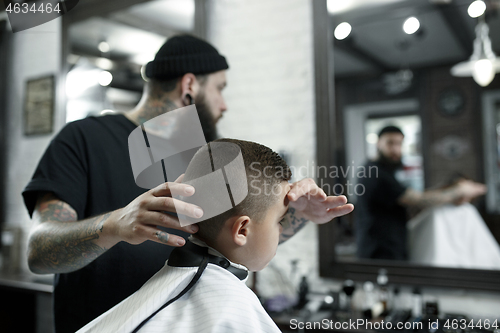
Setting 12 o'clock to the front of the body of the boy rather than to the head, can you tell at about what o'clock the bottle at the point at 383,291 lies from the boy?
The bottle is roughly at 12 o'clock from the boy.

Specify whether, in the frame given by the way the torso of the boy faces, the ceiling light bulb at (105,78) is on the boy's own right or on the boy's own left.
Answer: on the boy's own left

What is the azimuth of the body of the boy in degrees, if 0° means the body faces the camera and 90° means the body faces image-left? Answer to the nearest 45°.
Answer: approximately 225°

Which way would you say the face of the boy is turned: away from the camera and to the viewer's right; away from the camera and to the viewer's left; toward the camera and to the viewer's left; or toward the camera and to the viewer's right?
away from the camera and to the viewer's right

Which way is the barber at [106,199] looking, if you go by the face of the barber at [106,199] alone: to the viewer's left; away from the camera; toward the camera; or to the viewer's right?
to the viewer's right

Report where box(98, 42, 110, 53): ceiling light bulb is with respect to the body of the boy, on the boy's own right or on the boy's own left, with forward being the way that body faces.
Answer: on the boy's own left

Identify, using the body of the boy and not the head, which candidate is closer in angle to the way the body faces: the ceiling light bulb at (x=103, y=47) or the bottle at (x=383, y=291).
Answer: the bottle

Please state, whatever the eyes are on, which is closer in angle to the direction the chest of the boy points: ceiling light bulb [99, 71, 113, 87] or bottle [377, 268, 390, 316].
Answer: the bottle

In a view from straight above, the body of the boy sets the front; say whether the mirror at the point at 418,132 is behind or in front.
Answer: in front

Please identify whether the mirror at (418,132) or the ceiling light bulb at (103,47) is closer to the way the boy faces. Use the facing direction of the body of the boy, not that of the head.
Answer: the mirror
